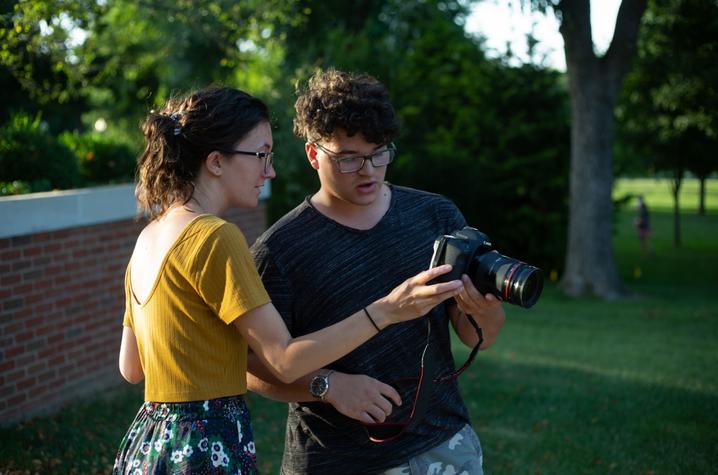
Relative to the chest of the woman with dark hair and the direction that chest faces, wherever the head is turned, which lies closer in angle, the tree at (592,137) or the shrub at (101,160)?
the tree

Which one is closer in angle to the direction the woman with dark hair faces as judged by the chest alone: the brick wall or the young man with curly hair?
the young man with curly hair

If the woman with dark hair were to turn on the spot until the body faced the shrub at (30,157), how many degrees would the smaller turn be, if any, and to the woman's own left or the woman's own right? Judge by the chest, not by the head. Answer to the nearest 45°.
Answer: approximately 45° to the woman's own left

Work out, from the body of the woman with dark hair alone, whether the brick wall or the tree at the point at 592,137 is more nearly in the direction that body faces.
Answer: the tree

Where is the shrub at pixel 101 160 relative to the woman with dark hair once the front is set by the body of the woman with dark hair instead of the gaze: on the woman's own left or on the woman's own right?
on the woman's own left

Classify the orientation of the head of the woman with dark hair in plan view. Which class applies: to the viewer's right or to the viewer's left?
to the viewer's right

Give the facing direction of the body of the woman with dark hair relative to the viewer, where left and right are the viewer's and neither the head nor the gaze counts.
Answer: facing away from the viewer and to the right of the viewer

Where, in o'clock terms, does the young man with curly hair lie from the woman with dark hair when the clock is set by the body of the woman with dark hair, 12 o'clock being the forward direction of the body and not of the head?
The young man with curly hair is roughly at 12 o'clock from the woman with dark hair.

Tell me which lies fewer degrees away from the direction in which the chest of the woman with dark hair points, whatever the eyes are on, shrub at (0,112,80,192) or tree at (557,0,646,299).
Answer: the tree
